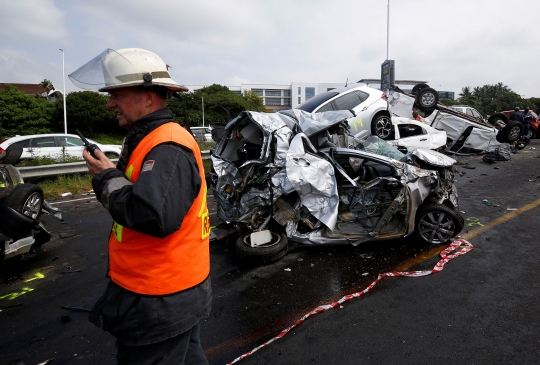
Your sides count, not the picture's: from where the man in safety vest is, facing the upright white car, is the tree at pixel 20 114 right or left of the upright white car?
left

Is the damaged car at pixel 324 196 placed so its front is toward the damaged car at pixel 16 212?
no

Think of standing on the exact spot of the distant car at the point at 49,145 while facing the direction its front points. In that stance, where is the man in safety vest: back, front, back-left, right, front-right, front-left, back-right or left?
right

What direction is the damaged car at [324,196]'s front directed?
to the viewer's right

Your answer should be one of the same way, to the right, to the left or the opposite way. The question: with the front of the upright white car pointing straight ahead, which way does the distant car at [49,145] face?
the opposite way

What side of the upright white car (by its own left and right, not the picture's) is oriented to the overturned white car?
back

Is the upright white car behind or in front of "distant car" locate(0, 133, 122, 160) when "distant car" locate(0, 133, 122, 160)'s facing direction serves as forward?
in front

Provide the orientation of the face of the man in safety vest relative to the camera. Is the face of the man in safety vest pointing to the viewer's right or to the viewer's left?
to the viewer's left

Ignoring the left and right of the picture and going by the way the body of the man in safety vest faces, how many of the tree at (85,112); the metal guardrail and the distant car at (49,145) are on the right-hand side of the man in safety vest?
3
